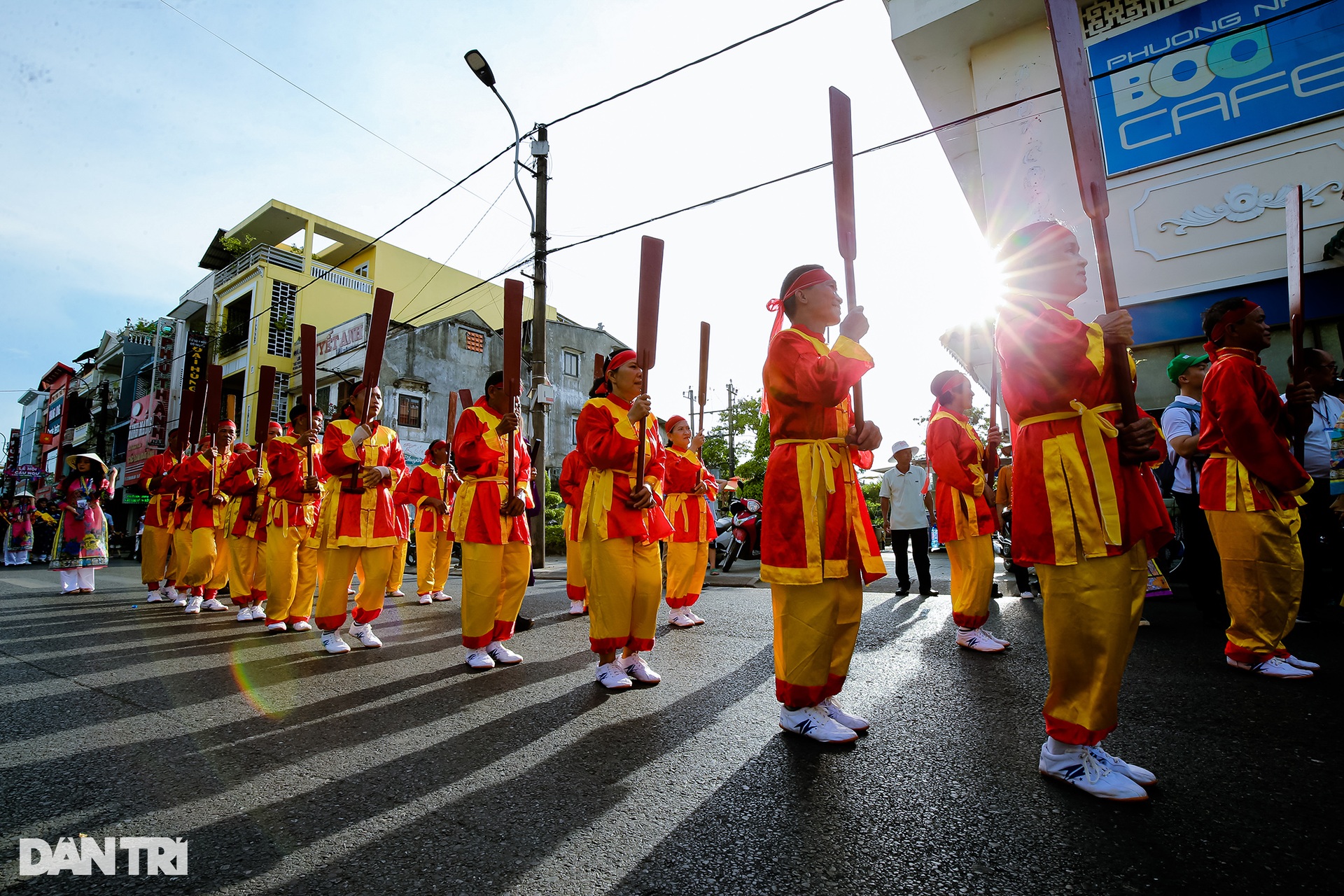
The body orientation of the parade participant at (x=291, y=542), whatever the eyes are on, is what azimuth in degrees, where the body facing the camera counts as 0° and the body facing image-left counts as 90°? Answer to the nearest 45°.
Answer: approximately 315°

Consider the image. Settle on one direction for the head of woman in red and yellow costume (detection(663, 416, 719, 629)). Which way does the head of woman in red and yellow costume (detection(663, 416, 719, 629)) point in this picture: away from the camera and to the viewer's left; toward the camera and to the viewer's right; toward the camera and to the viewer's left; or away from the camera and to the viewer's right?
toward the camera and to the viewer's right

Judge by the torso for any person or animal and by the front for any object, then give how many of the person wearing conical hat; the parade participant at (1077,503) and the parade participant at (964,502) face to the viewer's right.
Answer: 2

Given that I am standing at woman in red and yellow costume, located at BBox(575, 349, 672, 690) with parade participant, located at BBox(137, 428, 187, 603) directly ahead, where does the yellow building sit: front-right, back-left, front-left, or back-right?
front-right

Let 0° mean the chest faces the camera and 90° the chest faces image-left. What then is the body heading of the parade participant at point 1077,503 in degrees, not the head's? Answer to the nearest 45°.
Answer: approximately 270°

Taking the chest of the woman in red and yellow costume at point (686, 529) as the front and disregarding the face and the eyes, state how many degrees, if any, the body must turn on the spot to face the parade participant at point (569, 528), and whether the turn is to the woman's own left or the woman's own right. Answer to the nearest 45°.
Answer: approximately 135° to the woman's own right

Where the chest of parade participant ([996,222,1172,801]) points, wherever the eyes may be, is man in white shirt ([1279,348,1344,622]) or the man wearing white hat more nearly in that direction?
the man in white shirt

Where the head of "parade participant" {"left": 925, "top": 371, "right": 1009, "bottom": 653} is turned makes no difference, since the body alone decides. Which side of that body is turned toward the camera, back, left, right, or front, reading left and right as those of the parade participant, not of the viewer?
right

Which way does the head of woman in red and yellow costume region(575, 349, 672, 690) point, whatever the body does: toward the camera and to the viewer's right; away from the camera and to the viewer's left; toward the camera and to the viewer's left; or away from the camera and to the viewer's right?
toward the camera and to the viewer's right

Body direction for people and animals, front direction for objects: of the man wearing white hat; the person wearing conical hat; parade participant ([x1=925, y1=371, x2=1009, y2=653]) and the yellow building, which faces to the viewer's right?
the parade participant

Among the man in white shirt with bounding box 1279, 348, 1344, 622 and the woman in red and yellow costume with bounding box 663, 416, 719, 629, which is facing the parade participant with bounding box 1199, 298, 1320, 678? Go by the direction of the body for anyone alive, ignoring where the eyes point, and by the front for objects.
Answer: the woman in red and yellow costume

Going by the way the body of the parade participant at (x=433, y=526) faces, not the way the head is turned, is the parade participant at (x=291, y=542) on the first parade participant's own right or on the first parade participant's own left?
on the first parade participant's own right

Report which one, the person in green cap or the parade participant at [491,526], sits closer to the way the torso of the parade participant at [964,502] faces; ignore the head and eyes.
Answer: the person in green cap
